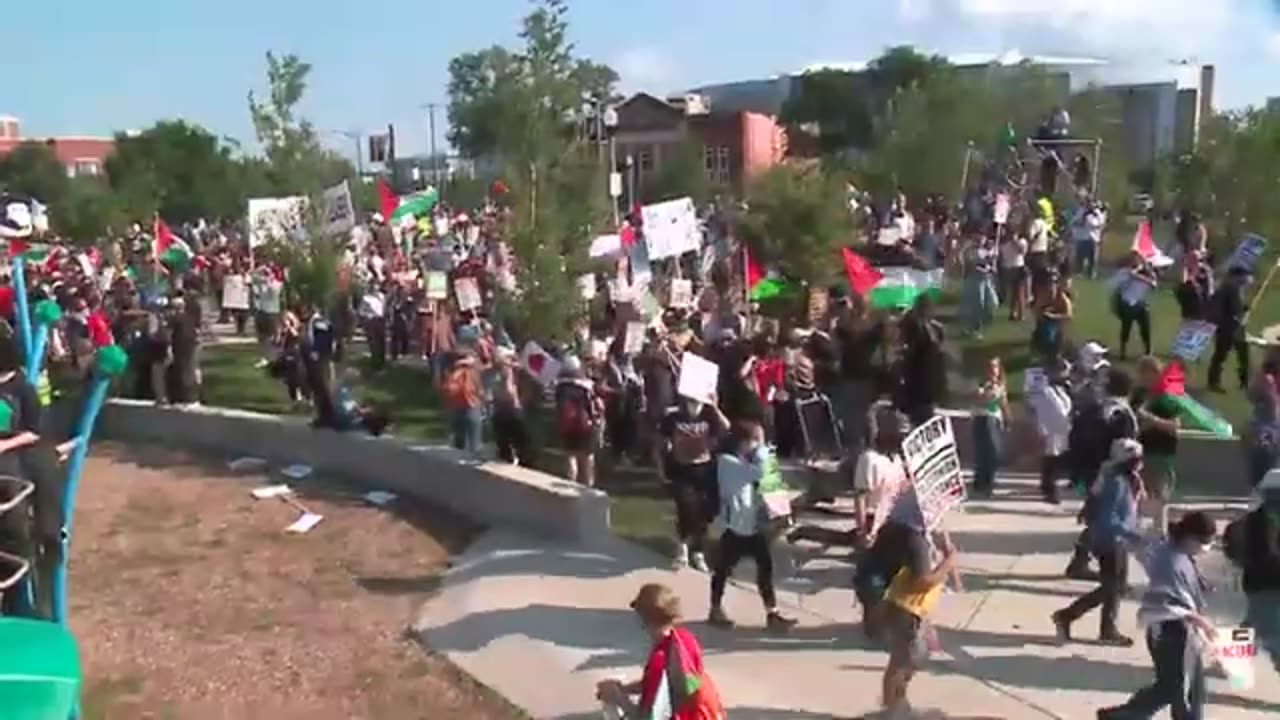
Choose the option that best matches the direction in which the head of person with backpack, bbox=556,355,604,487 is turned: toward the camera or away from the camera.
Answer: away from the camera

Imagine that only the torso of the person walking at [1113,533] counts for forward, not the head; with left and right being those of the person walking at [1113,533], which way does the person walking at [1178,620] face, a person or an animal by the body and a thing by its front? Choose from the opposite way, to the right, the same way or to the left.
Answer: the same way

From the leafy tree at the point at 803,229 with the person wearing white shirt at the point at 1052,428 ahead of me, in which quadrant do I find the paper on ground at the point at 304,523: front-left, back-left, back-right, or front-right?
front-right
